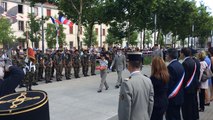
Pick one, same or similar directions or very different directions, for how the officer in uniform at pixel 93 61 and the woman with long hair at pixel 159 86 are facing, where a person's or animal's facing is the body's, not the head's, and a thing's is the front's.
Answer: very different directions

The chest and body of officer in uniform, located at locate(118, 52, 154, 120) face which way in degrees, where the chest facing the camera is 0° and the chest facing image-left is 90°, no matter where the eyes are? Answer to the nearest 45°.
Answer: approximately 135°

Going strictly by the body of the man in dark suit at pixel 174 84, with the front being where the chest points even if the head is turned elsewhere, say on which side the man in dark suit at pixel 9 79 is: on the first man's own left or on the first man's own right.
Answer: on the first man's own left

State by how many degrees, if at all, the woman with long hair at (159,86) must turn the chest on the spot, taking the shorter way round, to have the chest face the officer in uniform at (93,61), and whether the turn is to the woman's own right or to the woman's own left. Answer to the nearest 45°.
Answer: approximately 45° to the woman's own right

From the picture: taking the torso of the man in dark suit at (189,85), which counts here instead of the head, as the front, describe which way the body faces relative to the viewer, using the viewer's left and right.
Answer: facing away from the viewer and to the left of the viewer

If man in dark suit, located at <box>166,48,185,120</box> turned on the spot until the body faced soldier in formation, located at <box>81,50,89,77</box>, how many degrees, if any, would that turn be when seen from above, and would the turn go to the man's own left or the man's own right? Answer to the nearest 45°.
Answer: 0° — they already face them

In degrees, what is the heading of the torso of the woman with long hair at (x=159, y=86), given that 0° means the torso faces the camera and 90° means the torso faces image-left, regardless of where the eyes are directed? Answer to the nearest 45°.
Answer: approximately 135°
